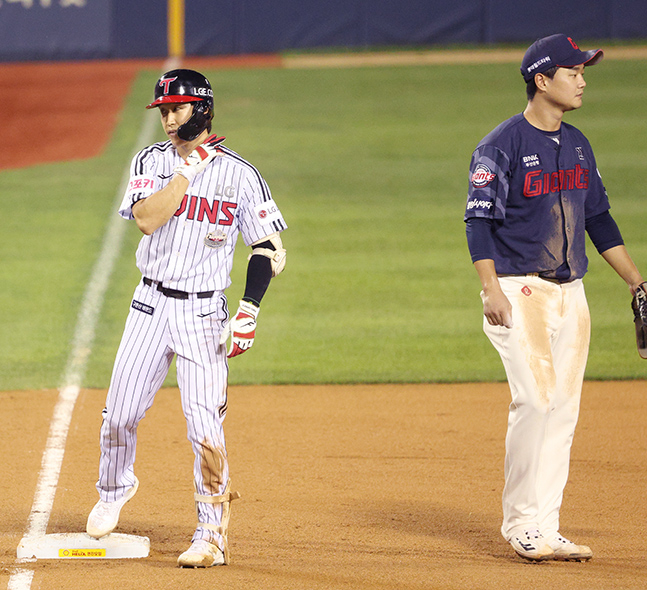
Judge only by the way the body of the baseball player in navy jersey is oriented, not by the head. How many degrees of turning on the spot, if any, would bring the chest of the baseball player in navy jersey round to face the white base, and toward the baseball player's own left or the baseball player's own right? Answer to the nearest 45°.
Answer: approximately 135° to the baseball player's own right

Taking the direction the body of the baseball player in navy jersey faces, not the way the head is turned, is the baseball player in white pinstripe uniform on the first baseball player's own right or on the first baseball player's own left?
on the first baseball player's own right

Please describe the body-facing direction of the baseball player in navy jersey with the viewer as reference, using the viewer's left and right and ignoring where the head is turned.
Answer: facing the viewer and to the right of the viewer
